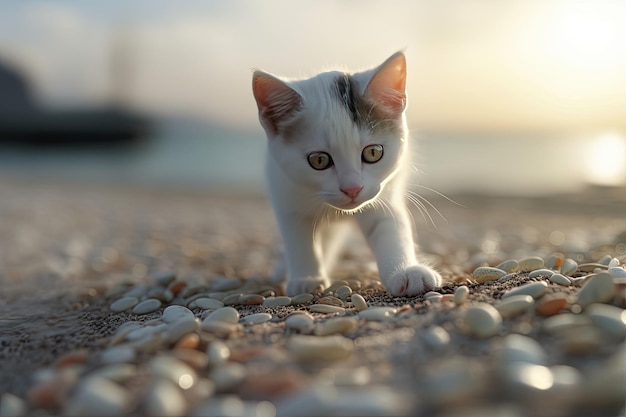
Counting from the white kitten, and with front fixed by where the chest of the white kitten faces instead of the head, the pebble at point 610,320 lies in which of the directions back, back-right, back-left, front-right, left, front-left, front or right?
front-left

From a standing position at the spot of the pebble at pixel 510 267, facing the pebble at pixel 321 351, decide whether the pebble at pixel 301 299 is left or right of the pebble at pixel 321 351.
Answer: right

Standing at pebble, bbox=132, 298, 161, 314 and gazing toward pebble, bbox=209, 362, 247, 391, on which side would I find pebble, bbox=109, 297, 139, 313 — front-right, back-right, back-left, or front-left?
back-right

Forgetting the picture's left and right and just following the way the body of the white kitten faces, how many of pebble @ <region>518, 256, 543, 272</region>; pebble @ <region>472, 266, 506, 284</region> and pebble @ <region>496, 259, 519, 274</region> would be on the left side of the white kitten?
3

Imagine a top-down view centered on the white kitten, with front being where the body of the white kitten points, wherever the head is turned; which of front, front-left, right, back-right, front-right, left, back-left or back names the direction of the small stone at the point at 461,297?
front-left

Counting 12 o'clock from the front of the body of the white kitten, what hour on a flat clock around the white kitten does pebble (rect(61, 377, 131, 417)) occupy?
The pebble is roughly at 1 o'clock from the white kitten.

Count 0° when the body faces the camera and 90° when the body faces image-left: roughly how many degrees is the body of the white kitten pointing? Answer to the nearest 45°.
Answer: approximately 0°

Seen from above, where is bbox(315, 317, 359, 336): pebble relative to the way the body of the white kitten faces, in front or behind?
in front

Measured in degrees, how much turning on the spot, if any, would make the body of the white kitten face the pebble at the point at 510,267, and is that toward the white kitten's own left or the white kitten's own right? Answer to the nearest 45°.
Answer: approximately 90° to the white kitten's own left

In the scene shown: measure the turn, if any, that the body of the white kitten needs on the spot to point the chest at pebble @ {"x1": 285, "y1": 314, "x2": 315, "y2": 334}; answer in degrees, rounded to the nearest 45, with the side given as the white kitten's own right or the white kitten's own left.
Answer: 0° — it already faces it

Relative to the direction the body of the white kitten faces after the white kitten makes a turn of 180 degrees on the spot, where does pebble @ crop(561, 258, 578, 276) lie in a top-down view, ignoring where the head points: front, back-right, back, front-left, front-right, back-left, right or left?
right

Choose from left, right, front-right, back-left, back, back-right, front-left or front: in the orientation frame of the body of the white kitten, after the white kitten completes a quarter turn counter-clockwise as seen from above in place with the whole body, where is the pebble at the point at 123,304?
back
